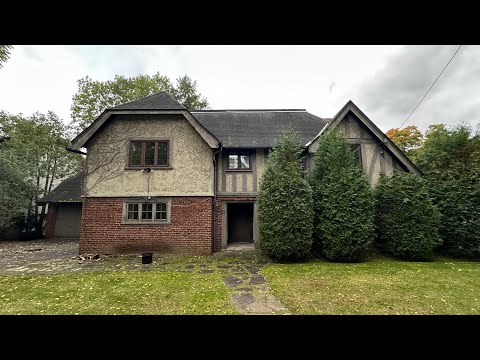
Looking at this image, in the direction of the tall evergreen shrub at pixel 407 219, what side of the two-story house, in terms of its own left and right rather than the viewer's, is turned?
left

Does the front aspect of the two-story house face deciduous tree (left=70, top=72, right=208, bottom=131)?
no

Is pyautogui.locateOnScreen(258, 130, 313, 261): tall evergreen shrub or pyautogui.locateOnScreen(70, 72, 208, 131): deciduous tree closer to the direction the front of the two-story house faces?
the tall evergreen shrub

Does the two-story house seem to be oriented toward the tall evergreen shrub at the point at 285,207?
no

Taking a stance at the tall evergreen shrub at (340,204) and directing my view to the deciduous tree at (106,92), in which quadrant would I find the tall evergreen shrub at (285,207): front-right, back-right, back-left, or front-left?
front-left

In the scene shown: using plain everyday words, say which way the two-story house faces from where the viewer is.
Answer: facing the viewer

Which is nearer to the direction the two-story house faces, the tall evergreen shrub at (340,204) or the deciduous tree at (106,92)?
the tall evergreen shrub
